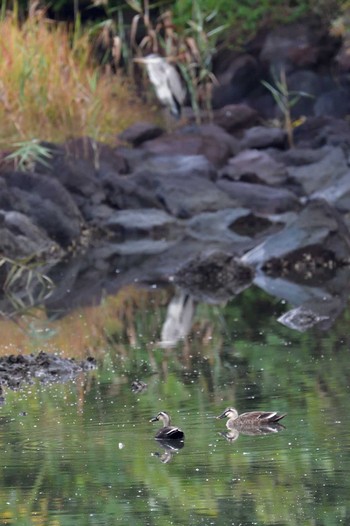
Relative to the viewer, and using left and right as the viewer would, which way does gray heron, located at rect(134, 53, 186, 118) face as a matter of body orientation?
facing to the left of the viewer

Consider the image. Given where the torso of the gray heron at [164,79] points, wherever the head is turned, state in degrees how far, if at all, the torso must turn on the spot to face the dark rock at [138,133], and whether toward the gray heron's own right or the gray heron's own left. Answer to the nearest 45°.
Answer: approximately 45° to the gray heron's own left

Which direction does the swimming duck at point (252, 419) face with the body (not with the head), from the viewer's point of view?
to the viewer's left

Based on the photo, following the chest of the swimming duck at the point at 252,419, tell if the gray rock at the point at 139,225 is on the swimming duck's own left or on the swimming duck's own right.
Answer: on the swimming duck's own right

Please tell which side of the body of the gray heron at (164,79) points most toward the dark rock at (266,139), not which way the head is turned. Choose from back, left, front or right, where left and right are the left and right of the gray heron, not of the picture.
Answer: back

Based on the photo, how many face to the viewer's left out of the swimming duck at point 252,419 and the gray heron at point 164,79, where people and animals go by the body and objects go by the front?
2

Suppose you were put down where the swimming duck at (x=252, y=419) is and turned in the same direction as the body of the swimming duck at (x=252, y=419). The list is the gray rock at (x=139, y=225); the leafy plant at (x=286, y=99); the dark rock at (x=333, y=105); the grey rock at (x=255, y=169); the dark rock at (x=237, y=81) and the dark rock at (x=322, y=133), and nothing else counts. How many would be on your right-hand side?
6
